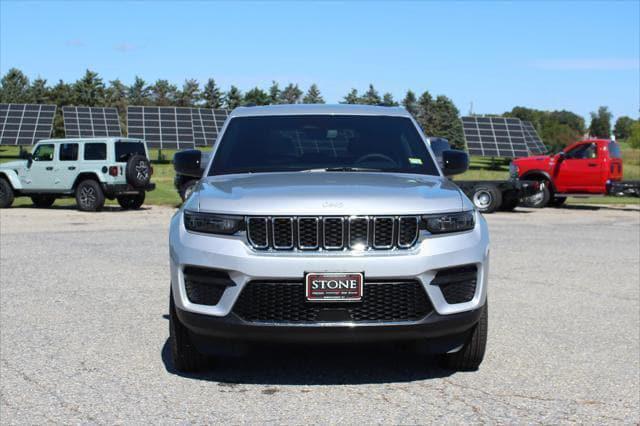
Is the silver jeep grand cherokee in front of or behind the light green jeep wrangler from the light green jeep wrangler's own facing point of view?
behind

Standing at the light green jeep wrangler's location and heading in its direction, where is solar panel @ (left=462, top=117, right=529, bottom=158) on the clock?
The solar panel is roughly at 3 o'clock from the light green jeep wrangler.

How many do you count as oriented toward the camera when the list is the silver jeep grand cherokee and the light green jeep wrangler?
1

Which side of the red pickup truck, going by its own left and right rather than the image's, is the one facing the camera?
left

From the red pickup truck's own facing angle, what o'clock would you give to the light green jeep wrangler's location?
The light green jeep wrangler is roughly at 11 o'clock from the red pickup truck.

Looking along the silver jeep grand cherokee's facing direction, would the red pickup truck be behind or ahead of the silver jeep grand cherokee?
behind

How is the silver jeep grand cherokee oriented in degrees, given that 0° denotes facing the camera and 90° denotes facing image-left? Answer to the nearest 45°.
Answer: approximately 0°

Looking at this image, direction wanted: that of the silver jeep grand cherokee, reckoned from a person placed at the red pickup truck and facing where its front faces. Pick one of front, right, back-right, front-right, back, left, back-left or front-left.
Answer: left

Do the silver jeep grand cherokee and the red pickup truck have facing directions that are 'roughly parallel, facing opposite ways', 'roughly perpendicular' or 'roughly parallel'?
roughly perpendicular

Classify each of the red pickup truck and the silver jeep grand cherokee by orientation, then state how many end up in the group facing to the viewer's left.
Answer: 1

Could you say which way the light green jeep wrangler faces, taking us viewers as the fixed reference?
facing away from the viewer and to the left of the viewer
